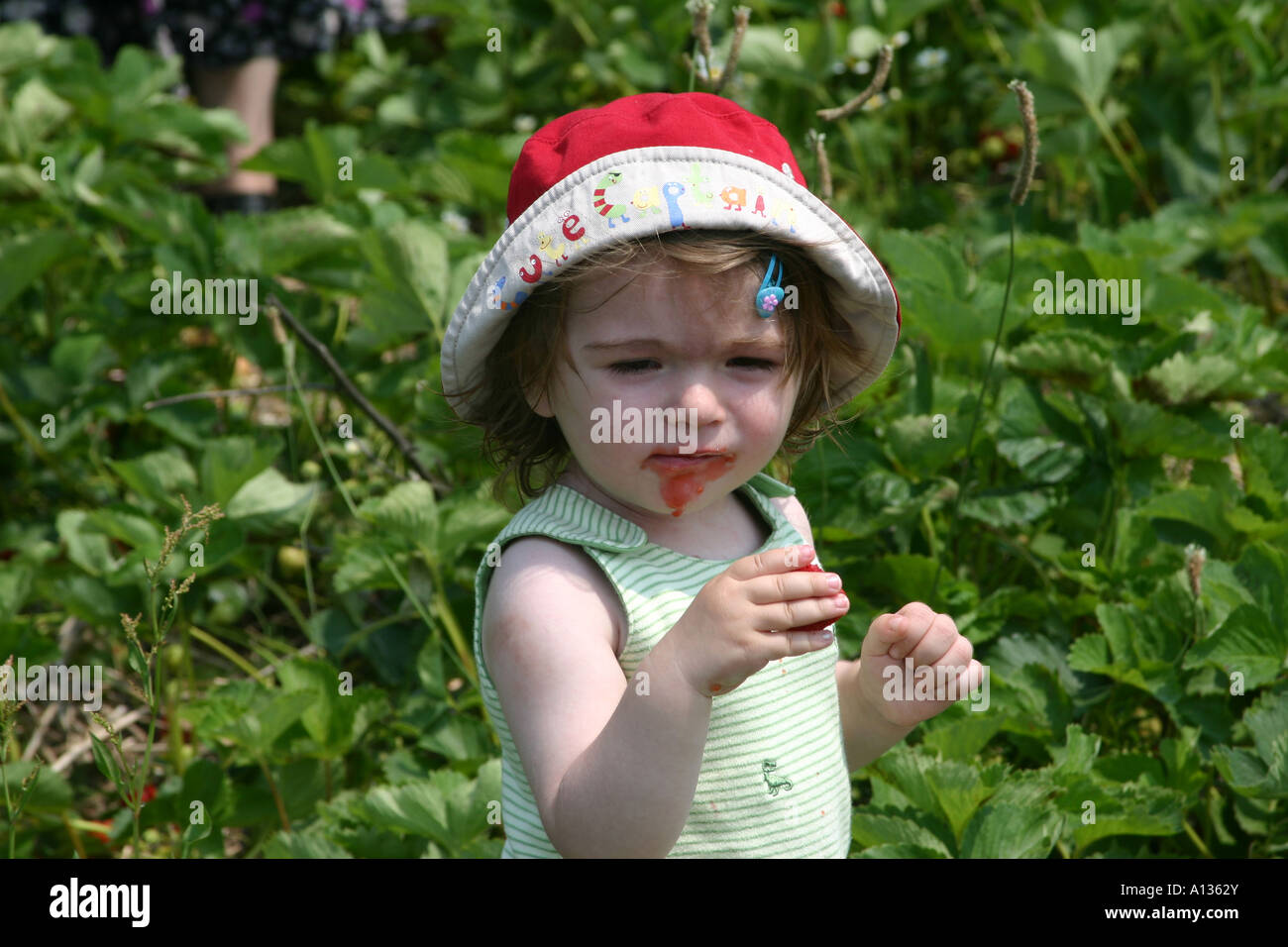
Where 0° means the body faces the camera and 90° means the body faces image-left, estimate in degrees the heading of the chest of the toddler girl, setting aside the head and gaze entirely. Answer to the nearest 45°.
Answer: approximately 315°
